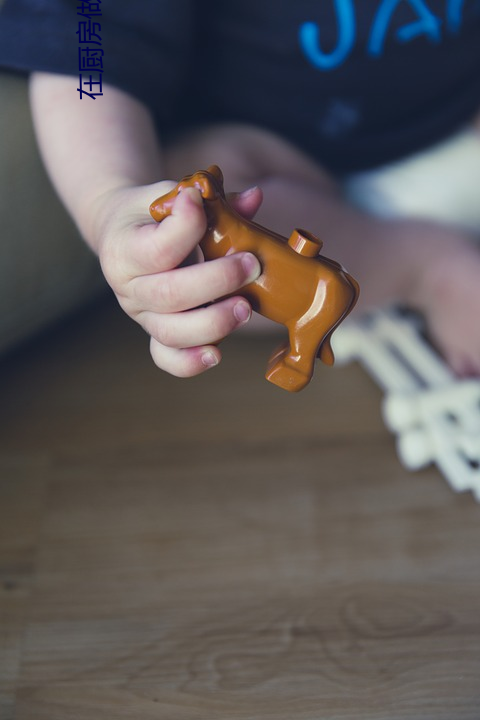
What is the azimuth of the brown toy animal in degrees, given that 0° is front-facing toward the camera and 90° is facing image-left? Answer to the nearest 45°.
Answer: approximately 90°
